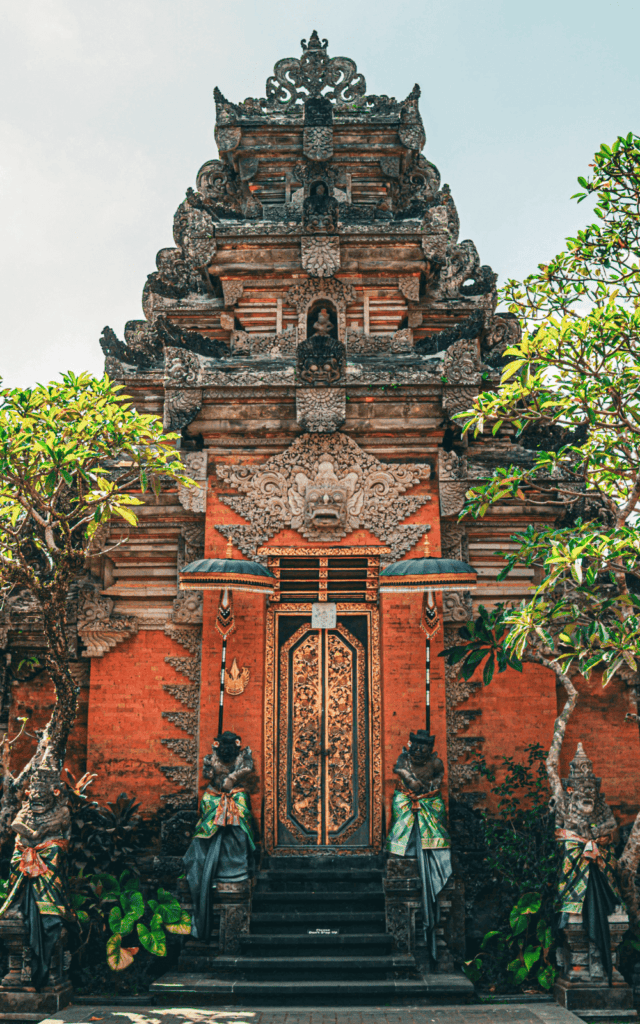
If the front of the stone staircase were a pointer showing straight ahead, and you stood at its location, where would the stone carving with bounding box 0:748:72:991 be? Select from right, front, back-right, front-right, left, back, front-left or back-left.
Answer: right

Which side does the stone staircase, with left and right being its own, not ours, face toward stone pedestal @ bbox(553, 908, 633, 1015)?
left

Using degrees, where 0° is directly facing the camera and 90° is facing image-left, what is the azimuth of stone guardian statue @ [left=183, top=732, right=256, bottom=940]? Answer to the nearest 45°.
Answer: approximately 0°

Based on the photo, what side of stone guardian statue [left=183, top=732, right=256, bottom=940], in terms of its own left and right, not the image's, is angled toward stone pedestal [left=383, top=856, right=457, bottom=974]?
left

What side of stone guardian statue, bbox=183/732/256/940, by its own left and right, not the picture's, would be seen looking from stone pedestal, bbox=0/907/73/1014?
right

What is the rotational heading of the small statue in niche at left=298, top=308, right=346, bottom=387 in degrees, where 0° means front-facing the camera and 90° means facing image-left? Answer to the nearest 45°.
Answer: approximately 0°

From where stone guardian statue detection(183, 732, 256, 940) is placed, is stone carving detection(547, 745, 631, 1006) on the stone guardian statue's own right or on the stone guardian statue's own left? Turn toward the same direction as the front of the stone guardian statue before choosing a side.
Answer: on the stone guardian statue's own left
